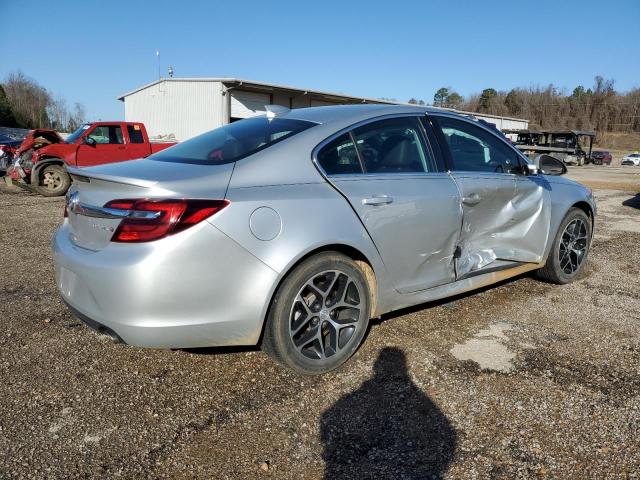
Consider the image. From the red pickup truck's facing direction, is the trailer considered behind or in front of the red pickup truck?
behind

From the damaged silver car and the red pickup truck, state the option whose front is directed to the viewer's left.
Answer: the red pickup truck

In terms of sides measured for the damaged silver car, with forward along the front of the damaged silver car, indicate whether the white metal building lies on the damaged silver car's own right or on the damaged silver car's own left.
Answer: on the damaged silver car's own left

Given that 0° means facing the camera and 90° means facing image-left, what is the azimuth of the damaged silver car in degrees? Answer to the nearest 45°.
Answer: approximately 225°

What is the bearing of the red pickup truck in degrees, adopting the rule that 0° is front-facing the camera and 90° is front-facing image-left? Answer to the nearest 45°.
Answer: approximately 90°

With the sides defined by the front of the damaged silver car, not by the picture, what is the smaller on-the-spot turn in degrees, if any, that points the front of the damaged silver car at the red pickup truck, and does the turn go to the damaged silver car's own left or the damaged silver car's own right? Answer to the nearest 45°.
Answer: approximately 90° to the damaged silver car's own left
